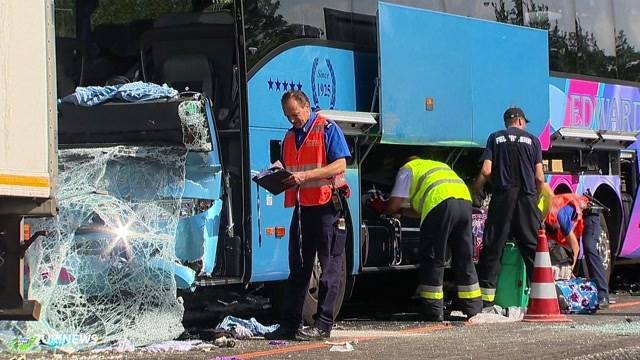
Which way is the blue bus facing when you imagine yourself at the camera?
facing the viewer and to the left of the viewer

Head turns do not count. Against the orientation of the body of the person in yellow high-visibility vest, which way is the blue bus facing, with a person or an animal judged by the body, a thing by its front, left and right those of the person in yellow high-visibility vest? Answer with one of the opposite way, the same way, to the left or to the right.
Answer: to the left

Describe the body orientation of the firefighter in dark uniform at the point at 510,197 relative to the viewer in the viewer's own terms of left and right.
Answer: facing away from the viewer

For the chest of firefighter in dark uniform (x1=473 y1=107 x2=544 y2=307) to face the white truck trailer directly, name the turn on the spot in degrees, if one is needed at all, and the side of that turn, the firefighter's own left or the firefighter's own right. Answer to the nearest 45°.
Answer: approximately 135° to the firefighter's own left

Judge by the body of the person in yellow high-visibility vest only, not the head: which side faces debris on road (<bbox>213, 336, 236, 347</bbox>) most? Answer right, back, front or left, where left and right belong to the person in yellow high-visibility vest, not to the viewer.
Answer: left

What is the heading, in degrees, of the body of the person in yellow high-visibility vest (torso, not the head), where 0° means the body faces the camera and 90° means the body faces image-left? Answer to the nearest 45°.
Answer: approximately 135°

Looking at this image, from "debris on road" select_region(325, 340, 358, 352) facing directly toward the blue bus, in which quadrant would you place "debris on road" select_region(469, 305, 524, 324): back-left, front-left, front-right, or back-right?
front-right

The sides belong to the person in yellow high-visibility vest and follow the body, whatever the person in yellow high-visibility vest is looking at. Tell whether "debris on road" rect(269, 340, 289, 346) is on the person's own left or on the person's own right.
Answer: on the person's own left

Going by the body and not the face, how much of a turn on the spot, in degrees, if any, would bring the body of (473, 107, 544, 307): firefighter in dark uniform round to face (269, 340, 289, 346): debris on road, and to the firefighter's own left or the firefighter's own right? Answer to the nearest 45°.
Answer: approximately 135° to the firefighter's own left
